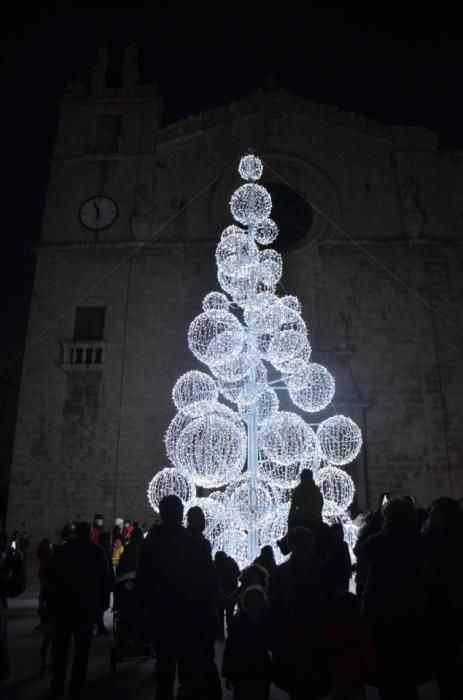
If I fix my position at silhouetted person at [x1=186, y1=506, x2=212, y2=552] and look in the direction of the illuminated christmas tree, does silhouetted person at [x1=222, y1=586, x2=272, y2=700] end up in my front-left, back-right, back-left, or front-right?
back-right

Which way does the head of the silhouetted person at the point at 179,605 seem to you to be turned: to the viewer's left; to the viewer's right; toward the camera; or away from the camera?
away from the camera

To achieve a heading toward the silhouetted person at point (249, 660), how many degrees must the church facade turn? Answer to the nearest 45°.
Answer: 0° — it already faces them

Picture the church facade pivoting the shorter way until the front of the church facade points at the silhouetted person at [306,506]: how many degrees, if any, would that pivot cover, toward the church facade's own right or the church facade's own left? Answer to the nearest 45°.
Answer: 0° — it already faces them

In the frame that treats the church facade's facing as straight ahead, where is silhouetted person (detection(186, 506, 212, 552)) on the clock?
The silhouetted person is roughly at 12 o'clock from the church facade.

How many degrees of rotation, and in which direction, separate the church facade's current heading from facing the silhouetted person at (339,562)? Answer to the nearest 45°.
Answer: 0° — it already faces them

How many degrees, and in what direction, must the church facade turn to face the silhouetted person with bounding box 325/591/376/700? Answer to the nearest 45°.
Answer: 0° — it already faces them

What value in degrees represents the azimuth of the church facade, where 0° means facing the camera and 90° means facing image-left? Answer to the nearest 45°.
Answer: approximately 0°

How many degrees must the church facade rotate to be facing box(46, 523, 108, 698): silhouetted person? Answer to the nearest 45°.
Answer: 0° — it already faces them
